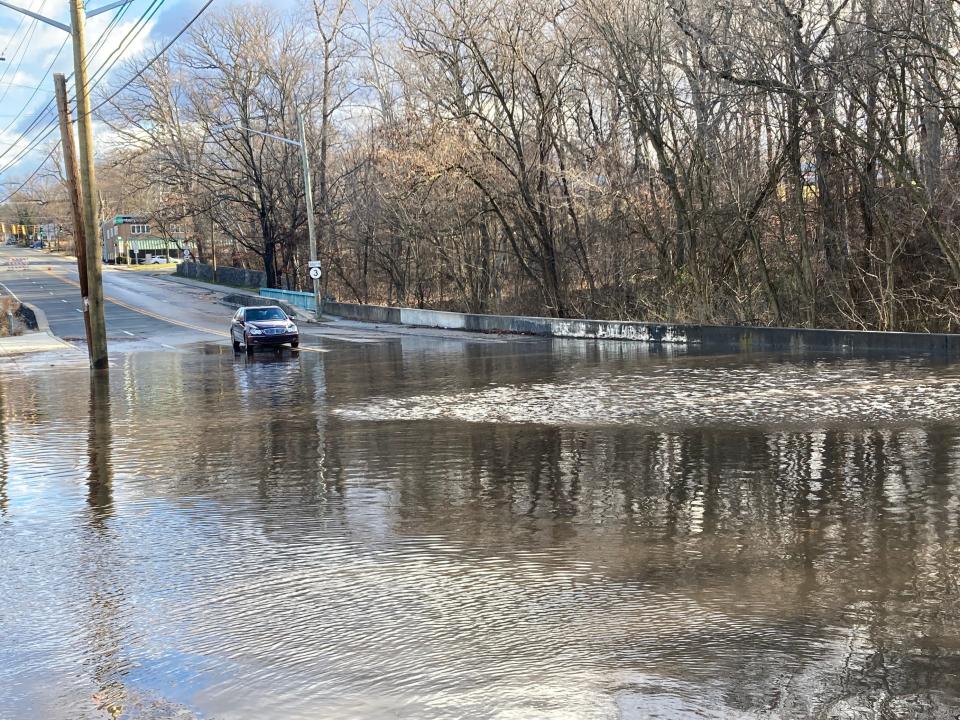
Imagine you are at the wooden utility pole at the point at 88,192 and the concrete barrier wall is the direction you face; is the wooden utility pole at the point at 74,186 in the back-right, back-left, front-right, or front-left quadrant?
back-left

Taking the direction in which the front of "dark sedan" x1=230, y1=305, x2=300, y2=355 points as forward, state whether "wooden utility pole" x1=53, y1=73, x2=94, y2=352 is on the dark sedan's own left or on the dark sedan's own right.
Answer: on the dark sedan's own right

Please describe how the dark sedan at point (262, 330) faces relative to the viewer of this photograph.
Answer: facing the viewer and to the right of the viewer

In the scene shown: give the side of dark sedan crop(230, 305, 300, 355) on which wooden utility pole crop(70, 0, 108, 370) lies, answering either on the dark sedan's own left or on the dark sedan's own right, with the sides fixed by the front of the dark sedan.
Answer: on the dark sedan's own right

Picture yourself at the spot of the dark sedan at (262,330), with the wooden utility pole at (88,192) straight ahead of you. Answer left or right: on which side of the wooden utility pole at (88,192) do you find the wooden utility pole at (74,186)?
right
